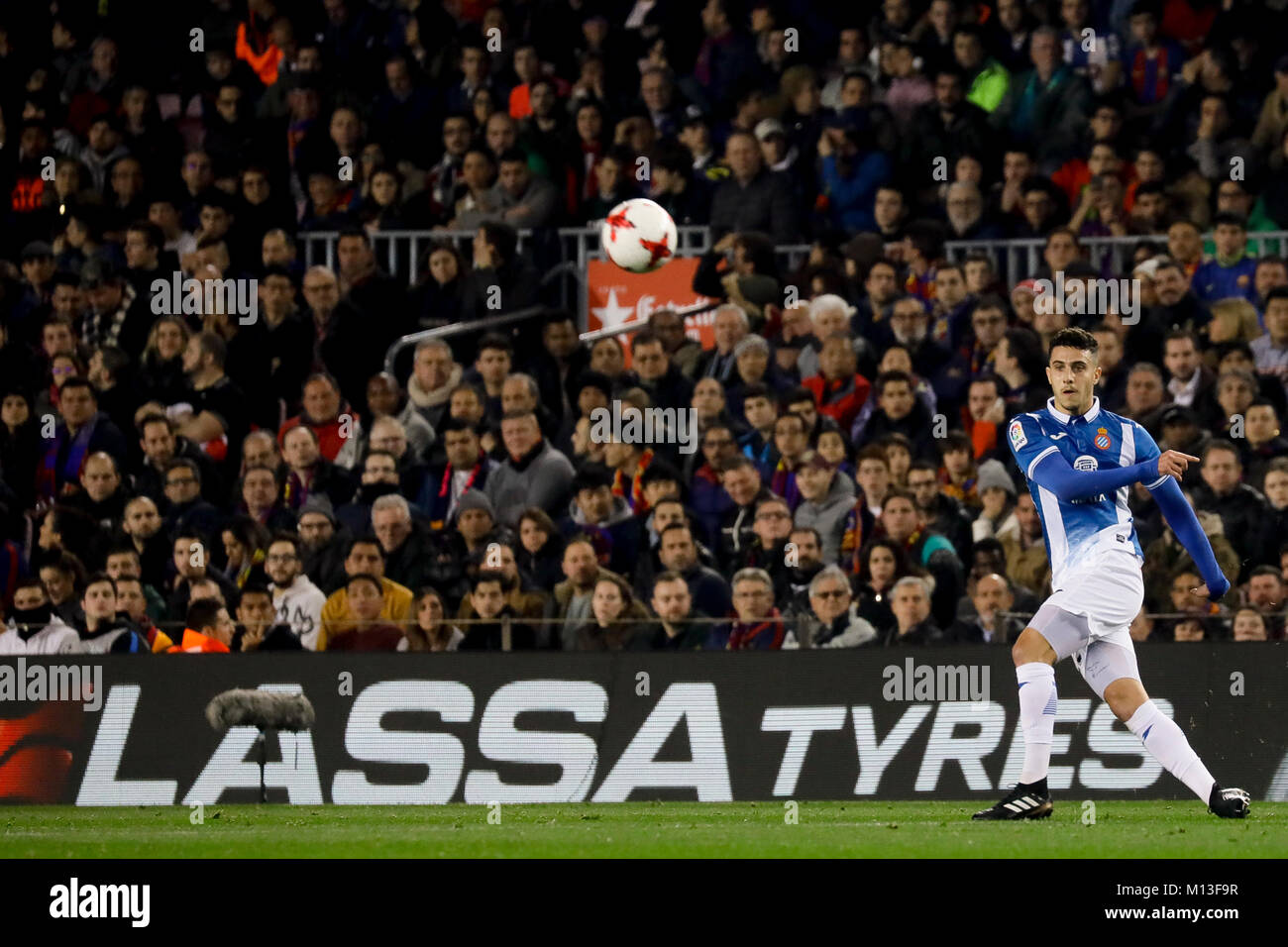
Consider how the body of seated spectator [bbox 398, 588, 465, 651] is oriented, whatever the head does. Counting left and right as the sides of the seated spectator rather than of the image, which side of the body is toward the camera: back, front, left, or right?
front

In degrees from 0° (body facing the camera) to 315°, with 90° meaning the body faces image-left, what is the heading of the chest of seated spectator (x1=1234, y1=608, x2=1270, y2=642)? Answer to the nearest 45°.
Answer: approximately 0°

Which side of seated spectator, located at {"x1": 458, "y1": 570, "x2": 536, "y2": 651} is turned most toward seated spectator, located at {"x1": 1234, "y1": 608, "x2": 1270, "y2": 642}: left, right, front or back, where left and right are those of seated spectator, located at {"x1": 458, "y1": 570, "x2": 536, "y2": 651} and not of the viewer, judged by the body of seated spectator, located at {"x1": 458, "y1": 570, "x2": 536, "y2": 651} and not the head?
left

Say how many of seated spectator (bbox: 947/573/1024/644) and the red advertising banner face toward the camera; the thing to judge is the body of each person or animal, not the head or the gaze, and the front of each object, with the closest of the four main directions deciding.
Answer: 2

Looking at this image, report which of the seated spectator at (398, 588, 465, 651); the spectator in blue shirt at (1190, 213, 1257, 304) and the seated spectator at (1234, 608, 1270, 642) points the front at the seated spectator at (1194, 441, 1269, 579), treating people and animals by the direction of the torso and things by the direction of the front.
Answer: the spectator in blue shirt

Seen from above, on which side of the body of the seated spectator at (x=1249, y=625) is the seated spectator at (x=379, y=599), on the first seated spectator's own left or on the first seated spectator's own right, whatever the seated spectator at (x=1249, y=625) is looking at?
on the first seated spectator's own right

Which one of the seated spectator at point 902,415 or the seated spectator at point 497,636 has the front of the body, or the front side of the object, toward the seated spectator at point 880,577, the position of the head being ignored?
the seated spectator at point 902,415

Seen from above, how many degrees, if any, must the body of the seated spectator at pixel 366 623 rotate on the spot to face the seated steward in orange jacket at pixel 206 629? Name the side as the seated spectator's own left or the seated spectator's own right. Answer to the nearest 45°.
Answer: approximately 90° to the seated spectator's own right

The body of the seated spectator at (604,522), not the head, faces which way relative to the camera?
toward the camera

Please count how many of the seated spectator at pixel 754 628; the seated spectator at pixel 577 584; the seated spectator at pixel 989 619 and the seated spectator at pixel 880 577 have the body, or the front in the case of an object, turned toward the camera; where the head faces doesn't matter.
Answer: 4

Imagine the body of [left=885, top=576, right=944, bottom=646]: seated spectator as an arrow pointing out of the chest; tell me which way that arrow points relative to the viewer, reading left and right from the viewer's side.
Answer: facing the viewer
